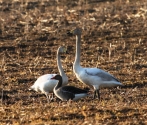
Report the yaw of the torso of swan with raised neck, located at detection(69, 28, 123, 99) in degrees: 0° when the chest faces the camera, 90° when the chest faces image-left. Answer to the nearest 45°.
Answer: approximately 90°
